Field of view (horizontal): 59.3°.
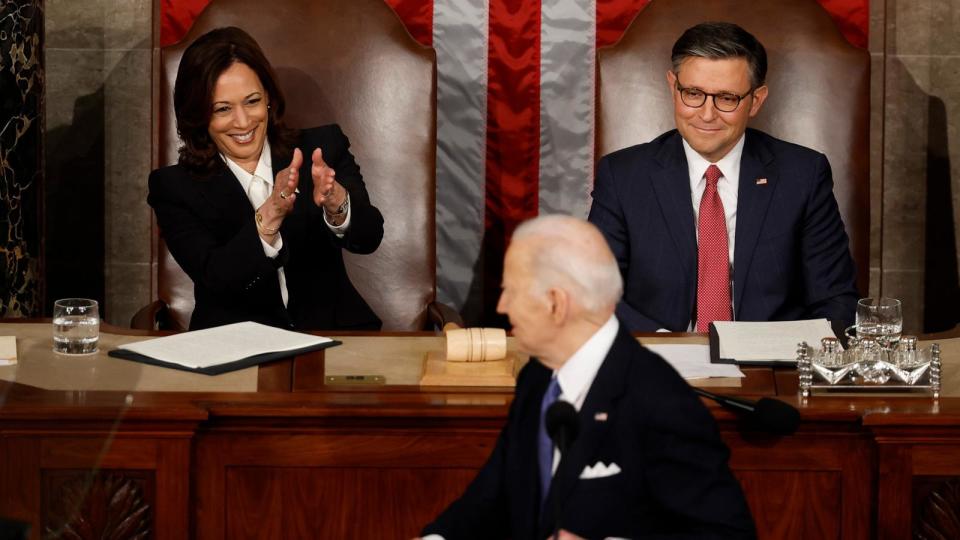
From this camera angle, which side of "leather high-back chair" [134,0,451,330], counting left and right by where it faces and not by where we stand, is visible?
front

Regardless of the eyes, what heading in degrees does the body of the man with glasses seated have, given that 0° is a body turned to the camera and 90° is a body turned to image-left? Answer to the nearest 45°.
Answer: approximately 0°

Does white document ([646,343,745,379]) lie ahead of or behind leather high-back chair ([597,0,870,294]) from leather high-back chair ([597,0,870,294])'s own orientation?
ahead

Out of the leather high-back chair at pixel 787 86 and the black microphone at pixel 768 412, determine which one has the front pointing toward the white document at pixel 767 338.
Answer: the leather high-back chair

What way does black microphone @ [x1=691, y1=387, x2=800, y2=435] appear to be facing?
to the viewer's right

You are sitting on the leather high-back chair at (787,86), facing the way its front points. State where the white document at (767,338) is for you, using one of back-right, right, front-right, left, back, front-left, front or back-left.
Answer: front

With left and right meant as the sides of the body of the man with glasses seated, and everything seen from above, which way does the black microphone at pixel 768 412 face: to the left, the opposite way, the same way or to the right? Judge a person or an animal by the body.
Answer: to the left

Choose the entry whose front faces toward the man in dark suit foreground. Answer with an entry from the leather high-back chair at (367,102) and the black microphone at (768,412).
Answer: the leather high-back chair

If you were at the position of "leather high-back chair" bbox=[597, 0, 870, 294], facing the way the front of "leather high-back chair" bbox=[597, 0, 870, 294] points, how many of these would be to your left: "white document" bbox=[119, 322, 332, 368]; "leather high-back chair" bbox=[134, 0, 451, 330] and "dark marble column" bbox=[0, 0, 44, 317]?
0

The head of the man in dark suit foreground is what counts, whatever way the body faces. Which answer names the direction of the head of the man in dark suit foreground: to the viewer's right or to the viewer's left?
to the viewer's left

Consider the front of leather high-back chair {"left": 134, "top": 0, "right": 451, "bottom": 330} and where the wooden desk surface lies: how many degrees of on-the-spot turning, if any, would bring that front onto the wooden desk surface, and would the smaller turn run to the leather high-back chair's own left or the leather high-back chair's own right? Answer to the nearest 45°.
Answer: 0° — it already faces it

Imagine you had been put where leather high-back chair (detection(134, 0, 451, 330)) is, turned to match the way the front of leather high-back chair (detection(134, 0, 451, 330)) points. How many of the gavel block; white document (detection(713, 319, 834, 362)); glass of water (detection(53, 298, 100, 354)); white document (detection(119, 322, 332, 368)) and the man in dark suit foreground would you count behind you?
0
